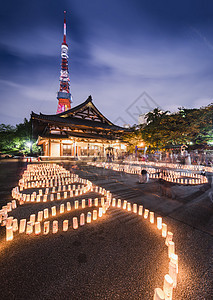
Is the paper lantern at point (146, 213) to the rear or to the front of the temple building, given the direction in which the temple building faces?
to the front

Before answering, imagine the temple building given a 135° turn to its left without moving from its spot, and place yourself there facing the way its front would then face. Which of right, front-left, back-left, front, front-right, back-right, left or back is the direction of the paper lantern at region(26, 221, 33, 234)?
back

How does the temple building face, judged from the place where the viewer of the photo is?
facing the viewer and to the right of the viewer

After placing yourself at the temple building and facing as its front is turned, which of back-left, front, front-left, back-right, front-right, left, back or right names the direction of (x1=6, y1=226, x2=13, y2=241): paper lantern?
front-right

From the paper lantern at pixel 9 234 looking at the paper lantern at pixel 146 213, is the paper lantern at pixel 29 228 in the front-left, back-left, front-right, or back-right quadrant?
front-left
